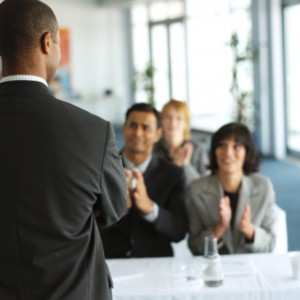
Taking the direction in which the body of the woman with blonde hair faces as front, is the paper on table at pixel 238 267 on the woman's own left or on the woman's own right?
on the woman's own left

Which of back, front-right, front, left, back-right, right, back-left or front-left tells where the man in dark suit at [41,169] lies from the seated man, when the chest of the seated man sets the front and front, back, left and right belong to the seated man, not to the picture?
front-left

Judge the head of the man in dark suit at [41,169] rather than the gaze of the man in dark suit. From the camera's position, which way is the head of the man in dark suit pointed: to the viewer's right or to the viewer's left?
to the viewer's right

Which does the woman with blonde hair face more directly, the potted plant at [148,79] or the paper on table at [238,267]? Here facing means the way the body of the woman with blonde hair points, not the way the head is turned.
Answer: the paper on table

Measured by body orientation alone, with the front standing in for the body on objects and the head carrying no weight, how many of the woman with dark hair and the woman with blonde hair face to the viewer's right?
0

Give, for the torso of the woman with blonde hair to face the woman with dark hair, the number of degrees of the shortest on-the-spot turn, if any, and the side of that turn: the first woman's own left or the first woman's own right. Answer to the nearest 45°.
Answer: approximately 45° to the first woman's own left

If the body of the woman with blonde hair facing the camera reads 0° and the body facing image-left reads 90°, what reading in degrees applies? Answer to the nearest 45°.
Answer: approximately 45°

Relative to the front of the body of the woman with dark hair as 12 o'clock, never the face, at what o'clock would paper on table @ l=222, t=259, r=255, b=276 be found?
The paper on table is roughly at 12 o'clock from the woman with dark hair.

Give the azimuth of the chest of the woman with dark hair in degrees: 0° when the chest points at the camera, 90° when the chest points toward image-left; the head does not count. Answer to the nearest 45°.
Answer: approximately 0°

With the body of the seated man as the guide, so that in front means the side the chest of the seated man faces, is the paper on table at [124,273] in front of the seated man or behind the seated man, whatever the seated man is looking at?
in front

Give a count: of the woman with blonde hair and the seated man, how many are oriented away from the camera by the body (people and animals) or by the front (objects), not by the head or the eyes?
0

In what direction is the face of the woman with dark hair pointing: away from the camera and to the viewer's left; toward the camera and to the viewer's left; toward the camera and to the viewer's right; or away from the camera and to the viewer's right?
toward the camera and to the viewer's left
